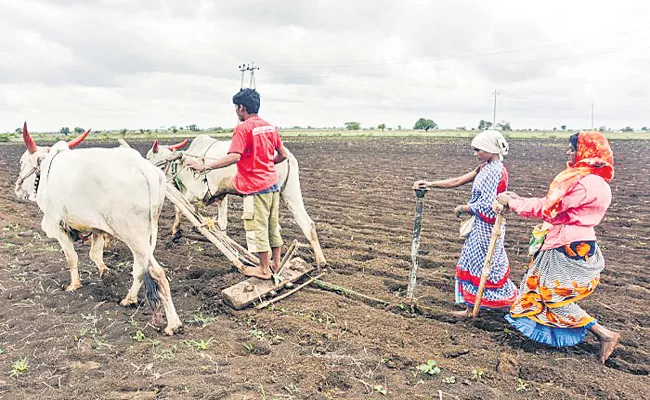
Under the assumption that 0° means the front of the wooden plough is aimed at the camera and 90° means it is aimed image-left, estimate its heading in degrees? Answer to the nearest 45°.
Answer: approximately 135°

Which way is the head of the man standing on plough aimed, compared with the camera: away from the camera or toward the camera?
away from the camera

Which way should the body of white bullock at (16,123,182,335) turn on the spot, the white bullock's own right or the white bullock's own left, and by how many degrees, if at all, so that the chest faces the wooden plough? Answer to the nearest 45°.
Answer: approximately 135° to the white bullock's own right

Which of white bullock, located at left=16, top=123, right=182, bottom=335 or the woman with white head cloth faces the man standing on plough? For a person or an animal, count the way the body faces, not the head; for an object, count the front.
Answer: the woman with white head cloth

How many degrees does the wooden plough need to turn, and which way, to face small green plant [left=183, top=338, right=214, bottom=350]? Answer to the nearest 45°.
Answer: approximately 135° to its left

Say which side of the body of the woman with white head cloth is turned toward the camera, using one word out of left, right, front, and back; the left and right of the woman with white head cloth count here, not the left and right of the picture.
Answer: left

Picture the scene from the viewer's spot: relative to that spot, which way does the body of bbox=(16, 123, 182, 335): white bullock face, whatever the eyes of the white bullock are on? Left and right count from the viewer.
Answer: facing away from the viewer and to the left of the viewer

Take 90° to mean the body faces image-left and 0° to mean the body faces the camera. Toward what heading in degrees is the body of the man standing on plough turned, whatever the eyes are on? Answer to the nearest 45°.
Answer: approximately 135°

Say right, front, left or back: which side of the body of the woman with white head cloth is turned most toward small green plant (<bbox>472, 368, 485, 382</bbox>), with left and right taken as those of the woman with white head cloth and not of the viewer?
left

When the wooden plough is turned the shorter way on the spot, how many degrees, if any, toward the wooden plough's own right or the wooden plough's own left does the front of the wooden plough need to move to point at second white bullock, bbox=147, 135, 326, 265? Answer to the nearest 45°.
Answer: approximately 45° to the wooden plough's own right
